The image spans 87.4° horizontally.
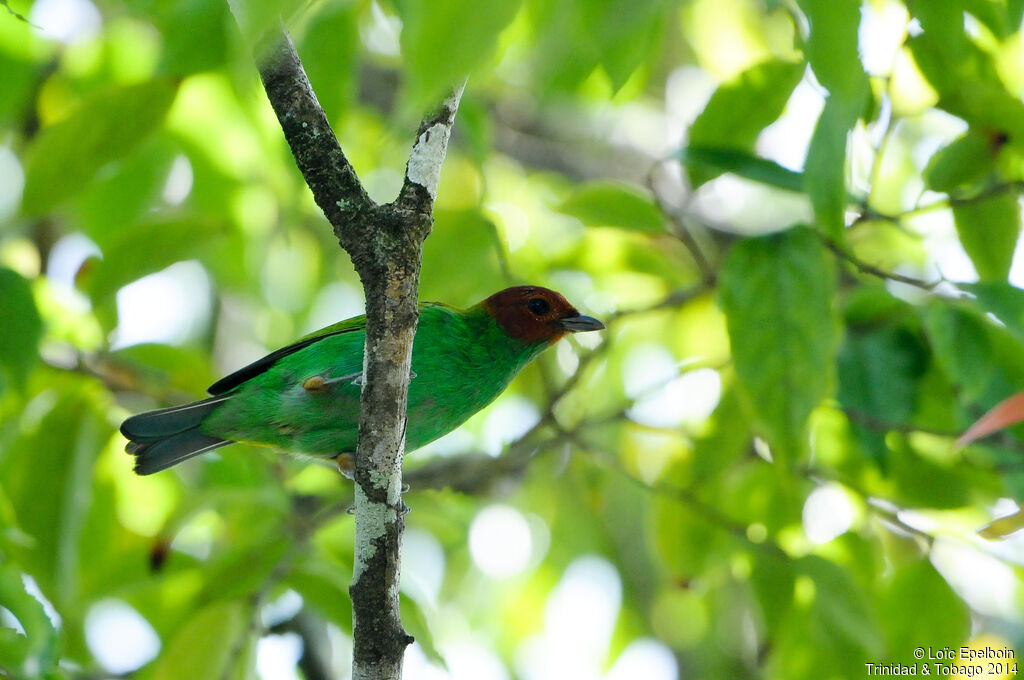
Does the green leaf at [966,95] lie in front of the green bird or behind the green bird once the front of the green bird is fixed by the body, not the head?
in front

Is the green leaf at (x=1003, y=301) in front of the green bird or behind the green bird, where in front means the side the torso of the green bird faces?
in front

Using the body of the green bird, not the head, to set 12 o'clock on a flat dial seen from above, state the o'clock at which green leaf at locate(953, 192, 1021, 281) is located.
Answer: The green leaf is roughly at 11 o'clock from the green bird.

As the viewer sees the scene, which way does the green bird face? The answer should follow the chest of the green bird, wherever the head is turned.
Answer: to the viewer's right

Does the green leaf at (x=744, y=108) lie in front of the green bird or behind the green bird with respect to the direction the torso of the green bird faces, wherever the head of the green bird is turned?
in front
